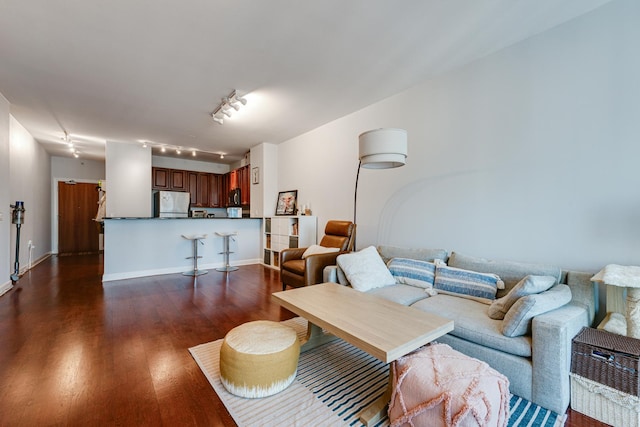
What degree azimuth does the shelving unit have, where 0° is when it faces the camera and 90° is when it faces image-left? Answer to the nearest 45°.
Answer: approximately 45°

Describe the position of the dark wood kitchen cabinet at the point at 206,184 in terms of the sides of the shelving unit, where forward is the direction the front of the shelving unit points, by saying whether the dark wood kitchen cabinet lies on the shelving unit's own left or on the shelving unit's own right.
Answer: on the shelving unit's own right

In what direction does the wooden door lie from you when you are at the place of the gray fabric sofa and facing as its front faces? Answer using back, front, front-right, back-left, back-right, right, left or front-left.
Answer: front-right

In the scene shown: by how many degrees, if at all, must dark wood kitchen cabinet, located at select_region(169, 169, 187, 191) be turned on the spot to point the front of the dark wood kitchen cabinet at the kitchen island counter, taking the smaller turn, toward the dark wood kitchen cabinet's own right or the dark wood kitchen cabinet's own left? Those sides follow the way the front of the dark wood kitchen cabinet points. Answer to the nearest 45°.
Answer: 0° — it already faces it

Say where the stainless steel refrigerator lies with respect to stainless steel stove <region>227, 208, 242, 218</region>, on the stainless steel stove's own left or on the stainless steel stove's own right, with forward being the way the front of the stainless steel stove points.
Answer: on the stainless steel stove's own right

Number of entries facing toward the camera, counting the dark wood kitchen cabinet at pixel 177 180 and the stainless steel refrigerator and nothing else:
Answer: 2

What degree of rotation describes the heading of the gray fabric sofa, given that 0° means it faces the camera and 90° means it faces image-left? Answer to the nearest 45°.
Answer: approximately 45°

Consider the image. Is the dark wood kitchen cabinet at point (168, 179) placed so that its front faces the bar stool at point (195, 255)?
yes

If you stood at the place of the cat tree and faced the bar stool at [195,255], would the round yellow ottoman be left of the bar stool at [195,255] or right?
left
